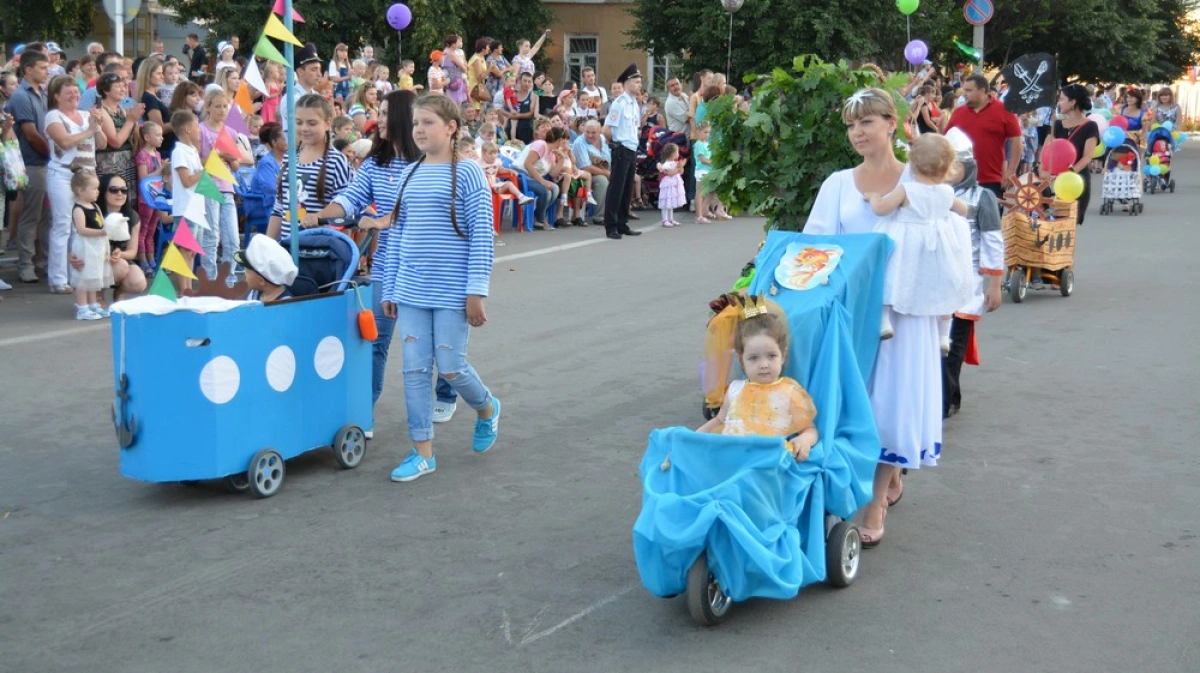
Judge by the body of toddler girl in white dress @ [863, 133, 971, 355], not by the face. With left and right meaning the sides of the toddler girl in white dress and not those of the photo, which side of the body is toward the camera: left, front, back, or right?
back

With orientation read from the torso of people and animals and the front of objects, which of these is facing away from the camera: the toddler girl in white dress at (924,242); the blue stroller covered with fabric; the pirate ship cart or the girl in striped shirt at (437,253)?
the toddler girl in white dress

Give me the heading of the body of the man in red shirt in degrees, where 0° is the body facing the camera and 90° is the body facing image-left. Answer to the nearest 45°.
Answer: approximately 45°

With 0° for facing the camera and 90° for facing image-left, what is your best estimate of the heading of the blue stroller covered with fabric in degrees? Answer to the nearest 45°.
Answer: approximately 45°

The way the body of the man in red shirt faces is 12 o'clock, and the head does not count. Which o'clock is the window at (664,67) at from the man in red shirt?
The window is roughly at 4 o'clock from the man in red shirt.

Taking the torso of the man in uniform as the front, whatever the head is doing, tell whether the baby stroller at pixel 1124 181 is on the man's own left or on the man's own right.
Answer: on the man's own left

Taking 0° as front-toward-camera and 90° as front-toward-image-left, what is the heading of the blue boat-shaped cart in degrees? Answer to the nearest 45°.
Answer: approximately 45°

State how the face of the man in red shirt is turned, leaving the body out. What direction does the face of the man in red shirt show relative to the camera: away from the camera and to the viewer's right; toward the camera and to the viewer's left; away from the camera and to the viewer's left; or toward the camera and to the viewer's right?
toward the camera and to the viewer's left

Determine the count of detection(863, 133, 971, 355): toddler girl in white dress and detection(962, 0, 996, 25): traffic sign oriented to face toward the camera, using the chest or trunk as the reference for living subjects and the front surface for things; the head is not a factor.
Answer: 1

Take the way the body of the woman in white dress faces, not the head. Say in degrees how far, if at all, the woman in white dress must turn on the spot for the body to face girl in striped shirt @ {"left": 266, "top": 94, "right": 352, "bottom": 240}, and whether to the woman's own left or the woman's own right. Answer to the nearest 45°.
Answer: approximately 90° to the woman's own right

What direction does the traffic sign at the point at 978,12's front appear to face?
toward the camera

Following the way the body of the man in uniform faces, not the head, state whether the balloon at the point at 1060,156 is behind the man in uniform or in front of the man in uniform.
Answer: in front

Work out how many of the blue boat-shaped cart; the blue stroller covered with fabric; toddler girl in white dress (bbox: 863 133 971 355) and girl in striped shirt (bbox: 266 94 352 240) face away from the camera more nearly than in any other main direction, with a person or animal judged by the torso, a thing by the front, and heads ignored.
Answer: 1

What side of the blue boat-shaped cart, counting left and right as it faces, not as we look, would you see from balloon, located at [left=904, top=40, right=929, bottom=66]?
back
